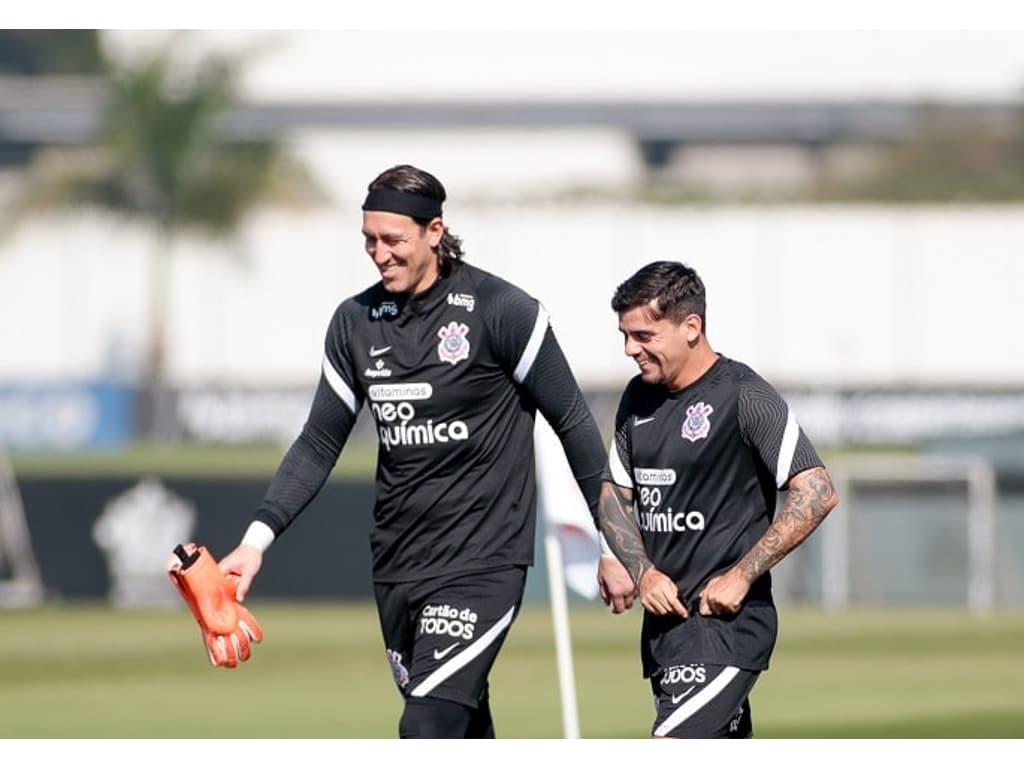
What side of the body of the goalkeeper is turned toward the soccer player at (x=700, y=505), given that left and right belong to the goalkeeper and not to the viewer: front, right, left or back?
left

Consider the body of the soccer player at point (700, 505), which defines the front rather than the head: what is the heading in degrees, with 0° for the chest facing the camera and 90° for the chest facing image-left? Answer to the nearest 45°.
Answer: approximately 45°

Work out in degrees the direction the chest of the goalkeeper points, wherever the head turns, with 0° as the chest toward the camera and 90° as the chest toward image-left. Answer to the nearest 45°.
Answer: approximately 45°

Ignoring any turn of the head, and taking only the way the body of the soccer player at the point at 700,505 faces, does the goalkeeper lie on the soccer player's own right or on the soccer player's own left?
on the soccer player's own right

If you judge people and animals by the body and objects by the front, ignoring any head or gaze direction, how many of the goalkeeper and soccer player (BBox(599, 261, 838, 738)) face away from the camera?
0

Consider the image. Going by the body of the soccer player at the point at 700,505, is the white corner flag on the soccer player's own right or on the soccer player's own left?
on the soccer player's own right
